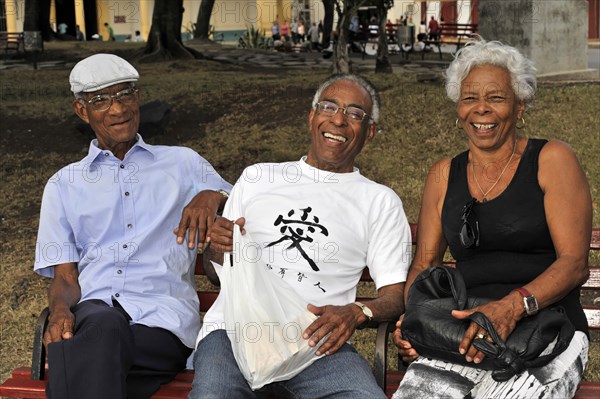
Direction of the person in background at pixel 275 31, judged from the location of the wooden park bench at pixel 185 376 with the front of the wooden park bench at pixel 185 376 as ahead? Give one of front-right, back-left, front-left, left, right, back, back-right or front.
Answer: back

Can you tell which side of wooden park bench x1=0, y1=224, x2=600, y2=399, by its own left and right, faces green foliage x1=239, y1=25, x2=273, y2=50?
back

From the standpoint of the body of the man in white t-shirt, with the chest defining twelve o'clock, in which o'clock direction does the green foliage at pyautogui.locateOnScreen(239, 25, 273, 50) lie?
The green foliage is roughly at 6 o'clock from the man in white t-shirt.

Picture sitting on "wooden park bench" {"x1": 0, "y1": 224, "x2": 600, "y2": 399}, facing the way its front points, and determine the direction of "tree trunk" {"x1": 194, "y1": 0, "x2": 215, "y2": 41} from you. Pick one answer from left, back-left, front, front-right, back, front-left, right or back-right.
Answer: back

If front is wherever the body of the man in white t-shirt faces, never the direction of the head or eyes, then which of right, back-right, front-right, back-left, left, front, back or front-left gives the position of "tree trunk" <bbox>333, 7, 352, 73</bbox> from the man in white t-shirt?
back

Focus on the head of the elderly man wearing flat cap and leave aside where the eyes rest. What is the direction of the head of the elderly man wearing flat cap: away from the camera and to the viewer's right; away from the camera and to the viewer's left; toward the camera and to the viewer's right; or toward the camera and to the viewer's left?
toward the camera and to the viewer's right

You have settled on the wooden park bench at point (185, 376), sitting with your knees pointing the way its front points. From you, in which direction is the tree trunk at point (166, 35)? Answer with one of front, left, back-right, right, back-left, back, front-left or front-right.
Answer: back

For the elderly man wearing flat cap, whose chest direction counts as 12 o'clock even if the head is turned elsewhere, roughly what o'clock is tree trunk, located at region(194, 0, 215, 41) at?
The tree trunk is roughly at 6 o'clock from the elderly man wearing flat cap.

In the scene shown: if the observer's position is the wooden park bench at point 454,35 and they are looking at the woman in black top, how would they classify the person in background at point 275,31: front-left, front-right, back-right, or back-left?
back-right

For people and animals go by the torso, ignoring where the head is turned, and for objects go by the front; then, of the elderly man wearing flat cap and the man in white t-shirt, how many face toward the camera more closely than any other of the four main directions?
2

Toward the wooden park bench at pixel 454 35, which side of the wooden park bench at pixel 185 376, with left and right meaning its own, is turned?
back

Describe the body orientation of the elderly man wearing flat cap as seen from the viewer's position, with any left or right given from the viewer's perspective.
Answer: facing the viewer

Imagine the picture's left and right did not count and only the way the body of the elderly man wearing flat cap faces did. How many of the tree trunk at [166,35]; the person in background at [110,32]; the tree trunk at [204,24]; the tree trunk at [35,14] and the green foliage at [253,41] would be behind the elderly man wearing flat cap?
5

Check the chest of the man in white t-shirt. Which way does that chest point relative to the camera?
toward the camera

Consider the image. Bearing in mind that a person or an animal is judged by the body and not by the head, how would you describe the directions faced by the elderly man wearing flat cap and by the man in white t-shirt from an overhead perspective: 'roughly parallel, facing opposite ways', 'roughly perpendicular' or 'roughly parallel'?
roughly parallel

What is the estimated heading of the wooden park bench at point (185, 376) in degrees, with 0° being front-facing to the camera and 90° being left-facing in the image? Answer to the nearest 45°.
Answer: approximately 0°
